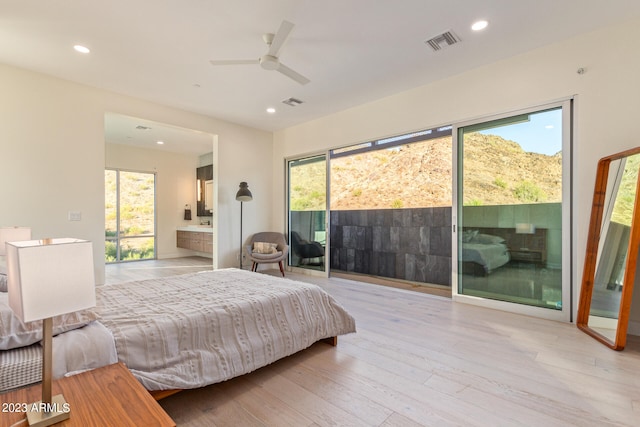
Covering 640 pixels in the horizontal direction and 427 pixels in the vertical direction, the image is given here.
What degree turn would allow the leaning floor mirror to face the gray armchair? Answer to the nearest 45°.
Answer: approximately 45° to its right

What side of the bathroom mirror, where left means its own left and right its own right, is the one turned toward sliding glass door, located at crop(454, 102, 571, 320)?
left

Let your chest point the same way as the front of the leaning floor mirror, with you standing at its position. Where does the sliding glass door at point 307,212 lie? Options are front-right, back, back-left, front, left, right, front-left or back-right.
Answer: front-right

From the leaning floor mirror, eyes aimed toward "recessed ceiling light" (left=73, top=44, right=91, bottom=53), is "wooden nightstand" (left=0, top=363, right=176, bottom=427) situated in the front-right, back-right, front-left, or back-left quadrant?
front-left

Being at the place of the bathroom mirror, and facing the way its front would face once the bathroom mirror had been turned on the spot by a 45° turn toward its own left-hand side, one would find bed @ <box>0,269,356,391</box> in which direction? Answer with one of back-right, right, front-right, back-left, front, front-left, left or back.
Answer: front

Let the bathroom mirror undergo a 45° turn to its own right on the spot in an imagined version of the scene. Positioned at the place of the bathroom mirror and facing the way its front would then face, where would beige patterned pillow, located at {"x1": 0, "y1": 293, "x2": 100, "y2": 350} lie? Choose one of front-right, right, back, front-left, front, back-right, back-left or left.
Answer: left

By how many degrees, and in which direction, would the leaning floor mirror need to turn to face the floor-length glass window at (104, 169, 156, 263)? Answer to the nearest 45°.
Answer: approximately 45° to its right

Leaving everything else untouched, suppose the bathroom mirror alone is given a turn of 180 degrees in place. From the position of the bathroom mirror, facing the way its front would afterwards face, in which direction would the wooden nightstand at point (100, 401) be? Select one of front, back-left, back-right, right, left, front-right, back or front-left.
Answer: back-right

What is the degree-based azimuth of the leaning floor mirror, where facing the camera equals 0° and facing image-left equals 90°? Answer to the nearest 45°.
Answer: approximately 45°

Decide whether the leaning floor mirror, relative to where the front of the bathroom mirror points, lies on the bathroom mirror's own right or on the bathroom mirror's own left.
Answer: on the bathroom mirror's own left

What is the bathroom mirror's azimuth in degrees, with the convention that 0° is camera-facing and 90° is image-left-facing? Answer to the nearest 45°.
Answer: approximately 45°

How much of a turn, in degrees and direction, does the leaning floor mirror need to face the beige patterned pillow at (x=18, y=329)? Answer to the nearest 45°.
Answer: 0° — it already faces it

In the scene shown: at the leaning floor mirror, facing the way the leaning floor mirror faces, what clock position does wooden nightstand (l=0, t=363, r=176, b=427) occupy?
The wooden nightstand is roughly at 11 o'clock from the leaning floor mirror.

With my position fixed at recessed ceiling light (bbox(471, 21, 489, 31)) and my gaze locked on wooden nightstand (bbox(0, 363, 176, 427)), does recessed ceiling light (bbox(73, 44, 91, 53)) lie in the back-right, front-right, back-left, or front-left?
front-right

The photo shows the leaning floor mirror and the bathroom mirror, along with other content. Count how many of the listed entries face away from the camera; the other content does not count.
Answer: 0

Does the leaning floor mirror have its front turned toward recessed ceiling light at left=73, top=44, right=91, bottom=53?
yes

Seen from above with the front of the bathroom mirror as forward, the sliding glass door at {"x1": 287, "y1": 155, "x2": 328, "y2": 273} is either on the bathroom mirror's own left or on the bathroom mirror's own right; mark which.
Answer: on the bathroom mirror's own left
